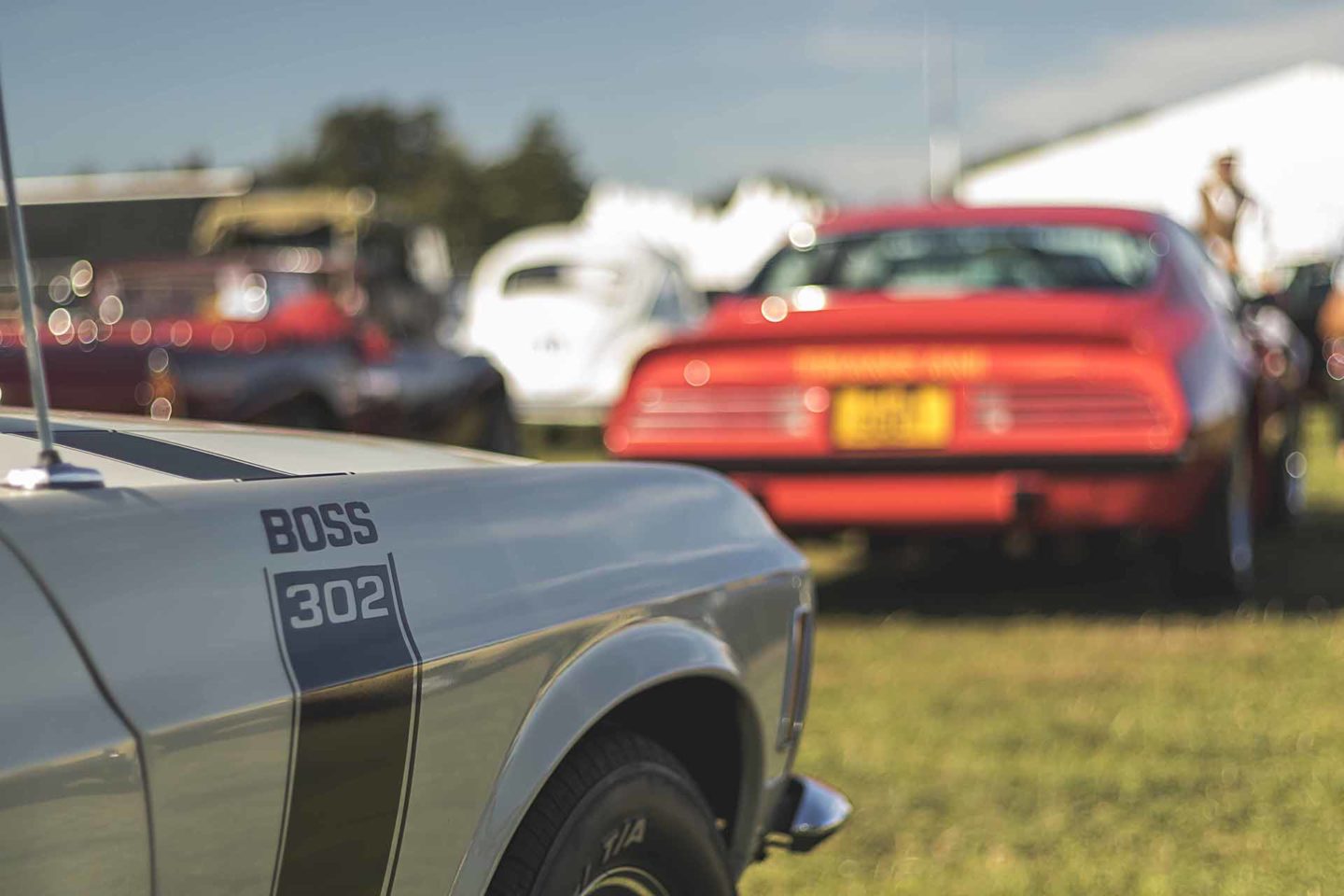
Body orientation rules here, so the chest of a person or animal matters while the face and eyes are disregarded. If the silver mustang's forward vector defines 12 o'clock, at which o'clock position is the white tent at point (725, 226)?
The white tent is roughly at 11 o'clock from the silver mustang.

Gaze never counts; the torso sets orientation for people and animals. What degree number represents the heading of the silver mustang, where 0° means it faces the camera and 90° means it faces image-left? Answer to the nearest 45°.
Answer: approximately 225°

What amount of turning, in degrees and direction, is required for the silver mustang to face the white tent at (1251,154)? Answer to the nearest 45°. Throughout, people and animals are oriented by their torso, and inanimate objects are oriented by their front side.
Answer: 0° — it already faces it
